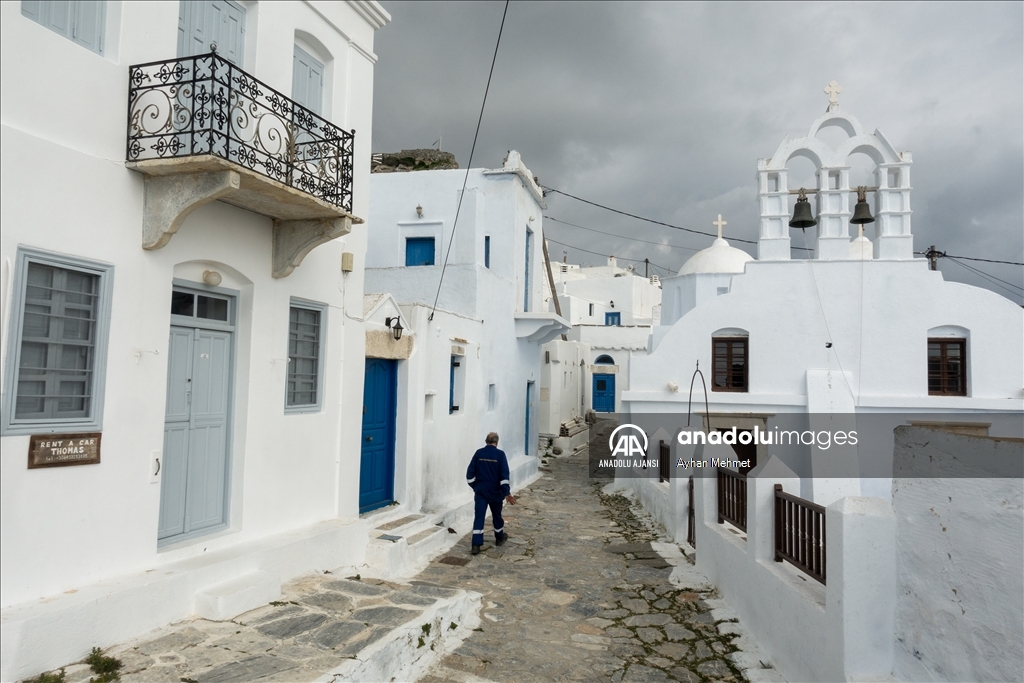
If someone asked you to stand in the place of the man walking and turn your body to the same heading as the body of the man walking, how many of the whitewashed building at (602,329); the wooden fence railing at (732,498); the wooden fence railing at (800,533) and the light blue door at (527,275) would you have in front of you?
2

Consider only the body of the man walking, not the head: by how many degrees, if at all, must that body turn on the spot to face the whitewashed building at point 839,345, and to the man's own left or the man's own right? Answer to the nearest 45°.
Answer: approximately 45° to the man's own right

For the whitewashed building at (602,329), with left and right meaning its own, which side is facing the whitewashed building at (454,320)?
front

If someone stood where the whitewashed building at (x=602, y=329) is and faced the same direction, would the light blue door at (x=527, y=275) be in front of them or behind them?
in front

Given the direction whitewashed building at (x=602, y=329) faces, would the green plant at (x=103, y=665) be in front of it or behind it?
in front

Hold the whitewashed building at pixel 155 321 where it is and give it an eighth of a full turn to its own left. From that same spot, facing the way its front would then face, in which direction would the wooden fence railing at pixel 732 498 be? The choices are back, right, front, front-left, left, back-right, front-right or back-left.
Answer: front

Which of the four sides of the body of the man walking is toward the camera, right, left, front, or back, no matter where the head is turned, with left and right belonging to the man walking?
back

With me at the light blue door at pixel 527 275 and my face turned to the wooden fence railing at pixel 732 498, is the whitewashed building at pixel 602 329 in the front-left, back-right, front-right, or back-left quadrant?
back-left

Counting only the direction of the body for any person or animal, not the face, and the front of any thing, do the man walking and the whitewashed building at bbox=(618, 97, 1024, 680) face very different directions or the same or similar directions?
very different directions

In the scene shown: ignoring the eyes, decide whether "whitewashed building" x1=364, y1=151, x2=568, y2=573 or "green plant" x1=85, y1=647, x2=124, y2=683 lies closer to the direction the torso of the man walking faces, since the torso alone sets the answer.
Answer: the whitewashed building

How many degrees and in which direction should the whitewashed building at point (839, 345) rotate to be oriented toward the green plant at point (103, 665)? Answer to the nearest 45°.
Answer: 0° — it already faces it
